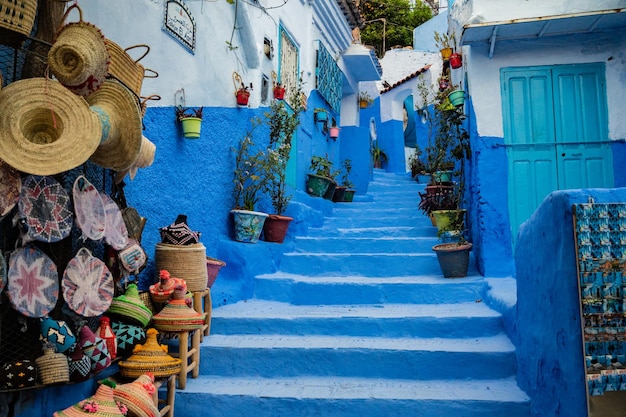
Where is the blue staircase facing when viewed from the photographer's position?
facing the viewer

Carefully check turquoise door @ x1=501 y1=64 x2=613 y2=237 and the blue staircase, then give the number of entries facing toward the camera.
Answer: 2

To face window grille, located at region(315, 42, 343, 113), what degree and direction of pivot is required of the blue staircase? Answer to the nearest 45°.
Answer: approximately 180°

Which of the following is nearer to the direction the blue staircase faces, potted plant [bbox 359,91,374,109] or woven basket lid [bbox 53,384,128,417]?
the woven basket lid

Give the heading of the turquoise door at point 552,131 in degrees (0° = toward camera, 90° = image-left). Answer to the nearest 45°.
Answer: approximately 0°

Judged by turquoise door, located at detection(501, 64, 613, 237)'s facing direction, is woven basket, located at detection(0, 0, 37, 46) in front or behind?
in front

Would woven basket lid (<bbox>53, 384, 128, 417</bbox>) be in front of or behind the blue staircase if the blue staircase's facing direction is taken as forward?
in front

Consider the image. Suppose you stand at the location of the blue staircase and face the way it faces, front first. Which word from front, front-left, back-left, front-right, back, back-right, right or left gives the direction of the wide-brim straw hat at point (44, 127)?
front-right

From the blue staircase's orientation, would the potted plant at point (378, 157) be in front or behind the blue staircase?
behind

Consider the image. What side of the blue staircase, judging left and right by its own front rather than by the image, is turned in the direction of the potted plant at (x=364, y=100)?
back

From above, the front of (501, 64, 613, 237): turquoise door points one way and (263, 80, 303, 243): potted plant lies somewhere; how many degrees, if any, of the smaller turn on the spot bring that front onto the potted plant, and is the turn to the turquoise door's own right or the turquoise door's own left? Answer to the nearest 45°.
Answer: approximately 90° to the turquoise door's own right

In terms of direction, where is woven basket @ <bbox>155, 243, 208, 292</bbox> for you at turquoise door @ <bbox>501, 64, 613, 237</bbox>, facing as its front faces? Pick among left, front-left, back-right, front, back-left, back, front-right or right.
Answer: front-right
